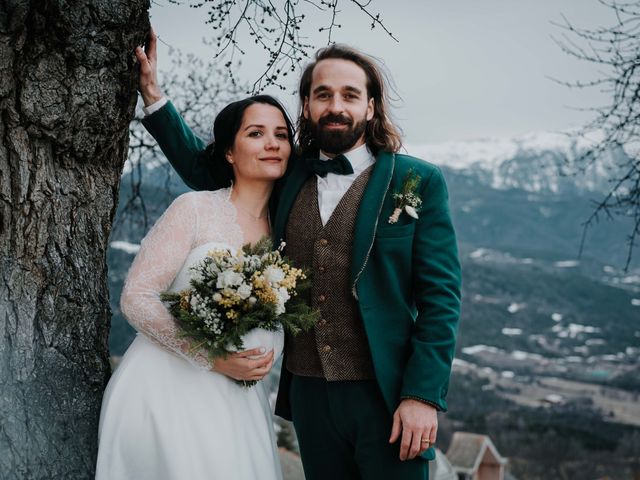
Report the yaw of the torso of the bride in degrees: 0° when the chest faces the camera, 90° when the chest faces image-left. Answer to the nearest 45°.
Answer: approximately 315°

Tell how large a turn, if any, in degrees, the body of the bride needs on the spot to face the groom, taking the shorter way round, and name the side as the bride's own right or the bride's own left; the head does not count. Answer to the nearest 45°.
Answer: approximately 45° to the bride's own left
